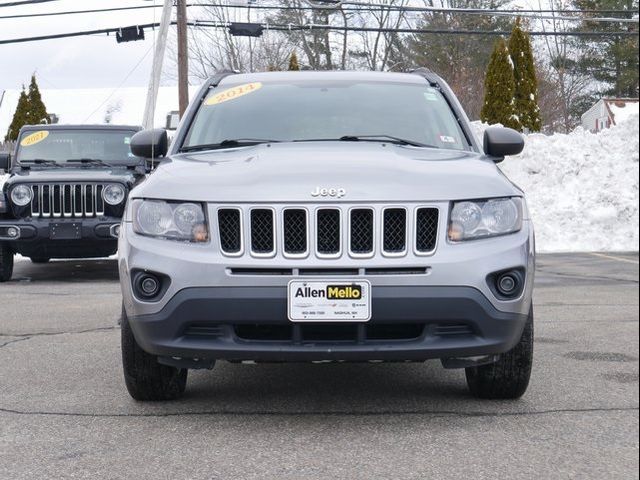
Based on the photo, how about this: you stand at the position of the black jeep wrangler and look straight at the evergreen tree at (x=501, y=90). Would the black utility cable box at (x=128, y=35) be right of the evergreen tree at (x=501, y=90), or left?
left

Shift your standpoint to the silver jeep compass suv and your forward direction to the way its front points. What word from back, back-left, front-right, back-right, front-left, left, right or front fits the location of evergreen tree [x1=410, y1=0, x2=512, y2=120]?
back

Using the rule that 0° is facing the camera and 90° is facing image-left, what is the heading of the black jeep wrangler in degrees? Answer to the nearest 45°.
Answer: approximately 0°

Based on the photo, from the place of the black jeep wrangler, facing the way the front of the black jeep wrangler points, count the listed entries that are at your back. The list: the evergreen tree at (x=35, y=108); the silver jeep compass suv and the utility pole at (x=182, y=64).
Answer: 2

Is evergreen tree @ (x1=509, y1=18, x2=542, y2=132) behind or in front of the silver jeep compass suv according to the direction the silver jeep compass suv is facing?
behind

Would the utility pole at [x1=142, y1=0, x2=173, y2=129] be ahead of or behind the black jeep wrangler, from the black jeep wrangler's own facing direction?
behind

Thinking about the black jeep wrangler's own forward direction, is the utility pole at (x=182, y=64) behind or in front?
behind

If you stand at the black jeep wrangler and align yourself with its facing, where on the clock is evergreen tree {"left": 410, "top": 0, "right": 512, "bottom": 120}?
The evergreen tree is roughly at 7 o'clock from the black jeep wrangler.

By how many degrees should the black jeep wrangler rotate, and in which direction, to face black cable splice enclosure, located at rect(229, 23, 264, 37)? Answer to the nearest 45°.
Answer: approximately 180°
